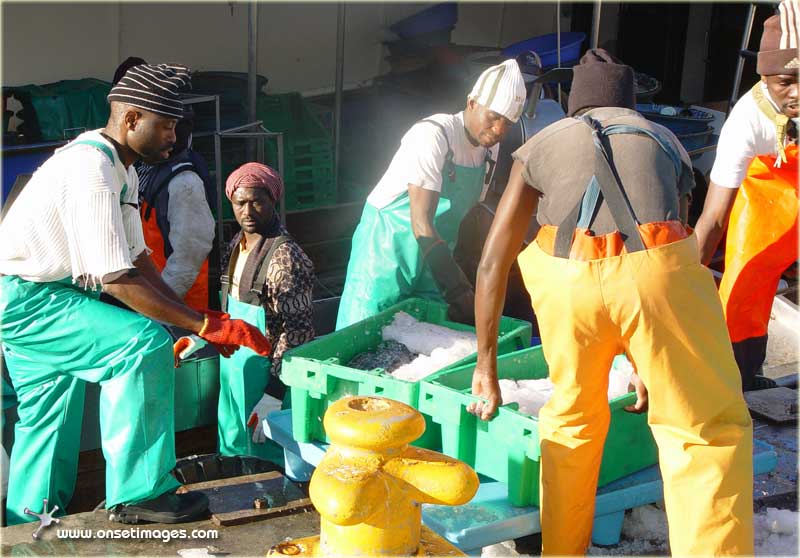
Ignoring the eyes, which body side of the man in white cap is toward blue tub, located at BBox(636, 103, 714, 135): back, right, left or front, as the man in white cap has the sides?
left

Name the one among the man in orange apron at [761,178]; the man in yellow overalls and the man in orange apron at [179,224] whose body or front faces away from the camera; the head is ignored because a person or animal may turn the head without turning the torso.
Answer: the man in yellow overalls

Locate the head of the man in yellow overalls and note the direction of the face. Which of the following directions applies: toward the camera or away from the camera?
away from the camera

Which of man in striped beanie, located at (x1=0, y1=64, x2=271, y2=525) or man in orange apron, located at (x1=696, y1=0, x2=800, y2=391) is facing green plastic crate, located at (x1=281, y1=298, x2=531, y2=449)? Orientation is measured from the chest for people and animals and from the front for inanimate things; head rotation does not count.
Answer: the man in striped beanie

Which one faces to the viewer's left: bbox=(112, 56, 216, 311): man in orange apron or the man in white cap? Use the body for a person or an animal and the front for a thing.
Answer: the man in orange apron

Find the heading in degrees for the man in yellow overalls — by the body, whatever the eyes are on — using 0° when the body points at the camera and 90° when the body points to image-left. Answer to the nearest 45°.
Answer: approximately 180°

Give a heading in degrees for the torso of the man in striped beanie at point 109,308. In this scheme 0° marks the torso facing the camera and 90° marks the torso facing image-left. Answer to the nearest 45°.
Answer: approximately 270°

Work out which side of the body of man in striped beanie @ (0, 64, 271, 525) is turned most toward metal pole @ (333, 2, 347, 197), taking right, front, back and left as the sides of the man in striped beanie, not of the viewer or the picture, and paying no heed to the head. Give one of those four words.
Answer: left

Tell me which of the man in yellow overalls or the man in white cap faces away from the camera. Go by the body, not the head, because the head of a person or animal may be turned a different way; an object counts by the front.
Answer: the man in yellow overalls

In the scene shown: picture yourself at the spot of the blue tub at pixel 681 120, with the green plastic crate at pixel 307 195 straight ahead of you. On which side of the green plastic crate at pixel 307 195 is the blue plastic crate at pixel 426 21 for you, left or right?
right

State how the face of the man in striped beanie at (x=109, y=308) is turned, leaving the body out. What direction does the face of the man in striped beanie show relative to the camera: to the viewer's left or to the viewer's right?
to the viewer's right
